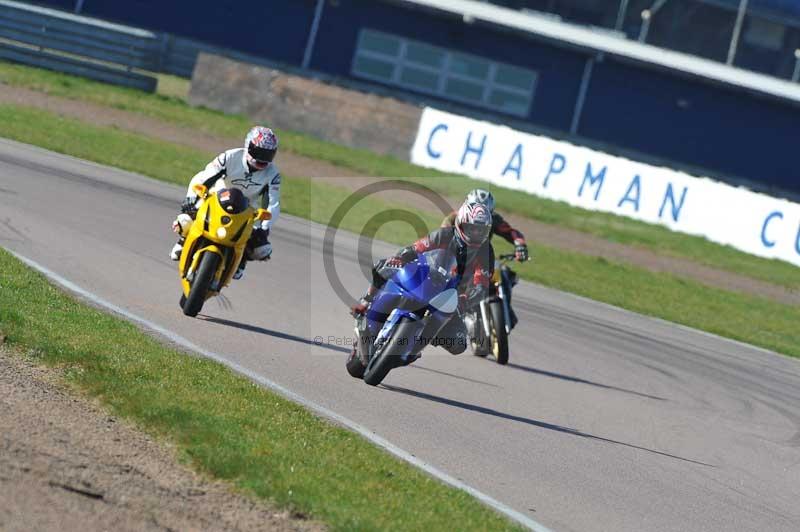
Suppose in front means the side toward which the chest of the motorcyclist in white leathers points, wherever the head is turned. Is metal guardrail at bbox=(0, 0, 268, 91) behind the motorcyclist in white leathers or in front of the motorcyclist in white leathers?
behind

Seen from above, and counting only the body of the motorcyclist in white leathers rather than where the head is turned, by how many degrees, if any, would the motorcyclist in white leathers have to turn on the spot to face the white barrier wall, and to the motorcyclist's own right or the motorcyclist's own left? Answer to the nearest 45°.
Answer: approximately 135° to the motorcyclist's own left

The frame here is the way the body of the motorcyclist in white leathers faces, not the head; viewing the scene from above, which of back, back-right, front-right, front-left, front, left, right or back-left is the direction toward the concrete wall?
back

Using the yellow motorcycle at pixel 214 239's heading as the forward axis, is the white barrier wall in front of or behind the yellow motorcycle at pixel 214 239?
behind

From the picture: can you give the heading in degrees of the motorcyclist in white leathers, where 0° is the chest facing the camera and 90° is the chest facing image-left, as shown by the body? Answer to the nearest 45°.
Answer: approximately 0°

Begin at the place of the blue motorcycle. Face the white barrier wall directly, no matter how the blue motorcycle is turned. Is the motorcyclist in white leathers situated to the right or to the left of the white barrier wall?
left

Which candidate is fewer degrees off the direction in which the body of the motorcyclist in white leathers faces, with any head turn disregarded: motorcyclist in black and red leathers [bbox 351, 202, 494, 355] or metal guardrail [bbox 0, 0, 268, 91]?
the motorcyclist in black and red leathers

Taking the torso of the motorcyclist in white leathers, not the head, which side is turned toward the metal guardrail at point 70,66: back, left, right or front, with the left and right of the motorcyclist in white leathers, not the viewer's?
back

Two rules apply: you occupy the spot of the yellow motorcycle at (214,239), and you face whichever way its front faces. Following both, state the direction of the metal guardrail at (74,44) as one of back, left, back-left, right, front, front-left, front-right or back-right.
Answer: back

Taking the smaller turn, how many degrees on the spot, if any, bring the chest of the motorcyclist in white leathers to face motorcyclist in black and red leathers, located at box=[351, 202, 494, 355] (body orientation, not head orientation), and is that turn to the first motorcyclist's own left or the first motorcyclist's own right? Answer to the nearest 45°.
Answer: approximately 45° to the first motorcyclist's own left

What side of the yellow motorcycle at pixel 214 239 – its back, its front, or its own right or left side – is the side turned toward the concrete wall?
back
